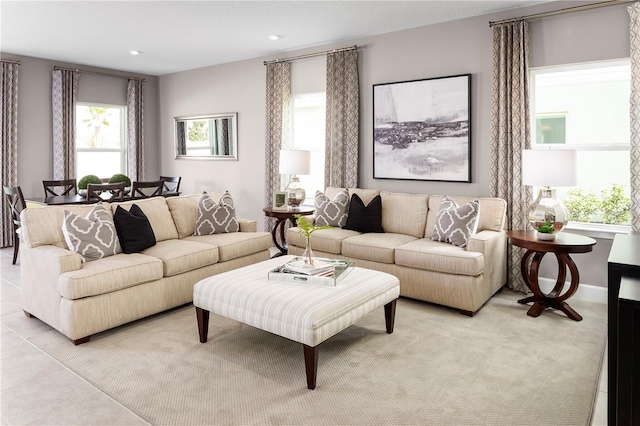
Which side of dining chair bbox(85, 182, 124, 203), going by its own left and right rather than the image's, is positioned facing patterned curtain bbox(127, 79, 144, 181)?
front

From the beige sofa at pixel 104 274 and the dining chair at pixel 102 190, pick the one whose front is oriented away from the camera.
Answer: the dining chair

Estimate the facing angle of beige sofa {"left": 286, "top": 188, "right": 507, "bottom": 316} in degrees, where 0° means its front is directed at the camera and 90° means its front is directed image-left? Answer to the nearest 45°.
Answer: approximately 45°

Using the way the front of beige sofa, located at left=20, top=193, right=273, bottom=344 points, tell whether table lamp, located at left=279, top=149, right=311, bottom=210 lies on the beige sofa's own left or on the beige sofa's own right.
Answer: on the beige sofa's own left

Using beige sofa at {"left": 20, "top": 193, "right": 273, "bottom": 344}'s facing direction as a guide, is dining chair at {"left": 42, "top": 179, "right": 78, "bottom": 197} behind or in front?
behind

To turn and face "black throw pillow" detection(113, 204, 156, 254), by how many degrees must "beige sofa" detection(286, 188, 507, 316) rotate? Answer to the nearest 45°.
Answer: approximately 45° to its right

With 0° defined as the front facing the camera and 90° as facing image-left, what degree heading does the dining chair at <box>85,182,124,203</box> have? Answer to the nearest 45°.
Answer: approximately 180°
